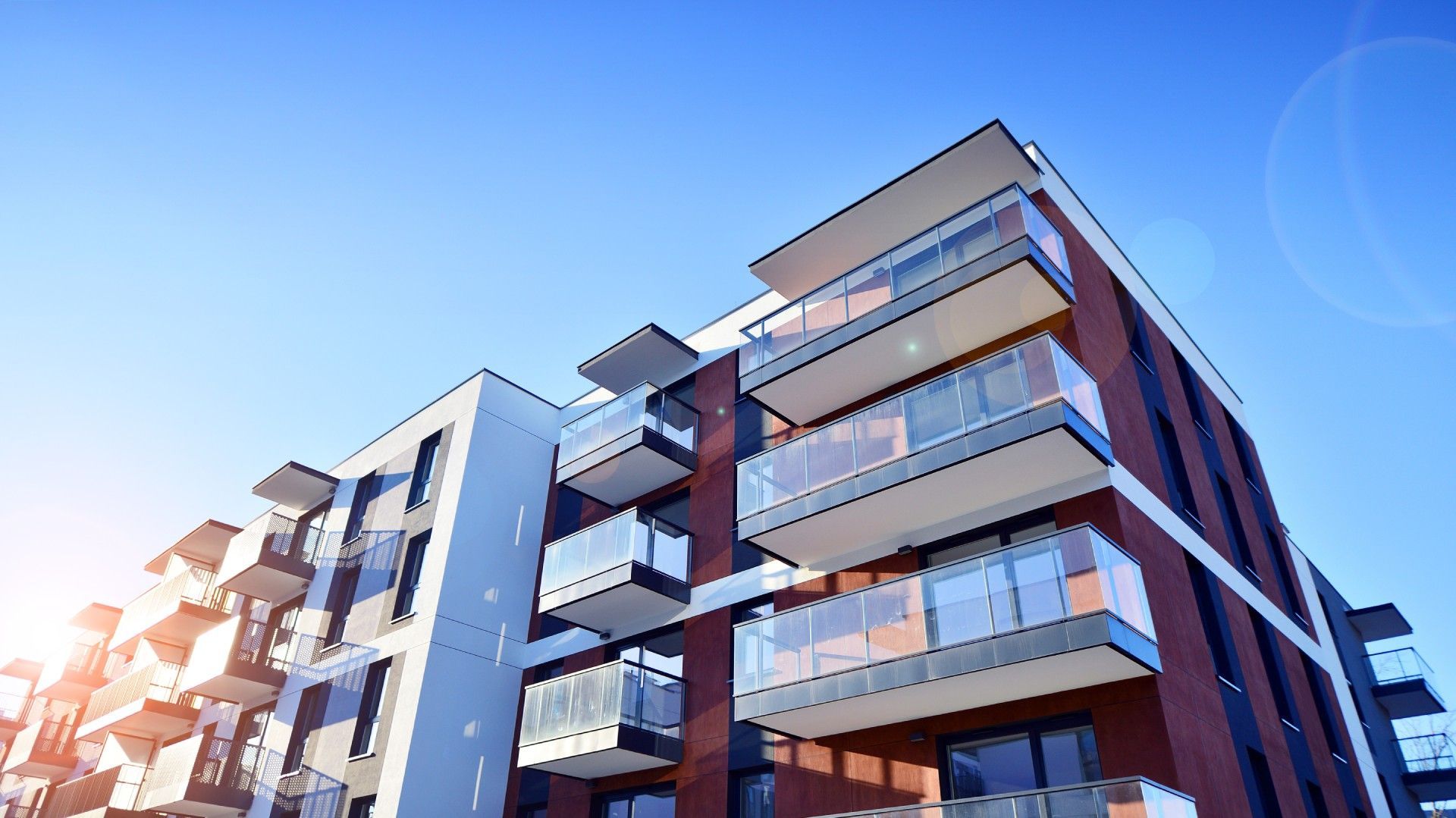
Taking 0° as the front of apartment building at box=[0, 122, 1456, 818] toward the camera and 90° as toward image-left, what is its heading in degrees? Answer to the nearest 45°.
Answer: approximately 45°
